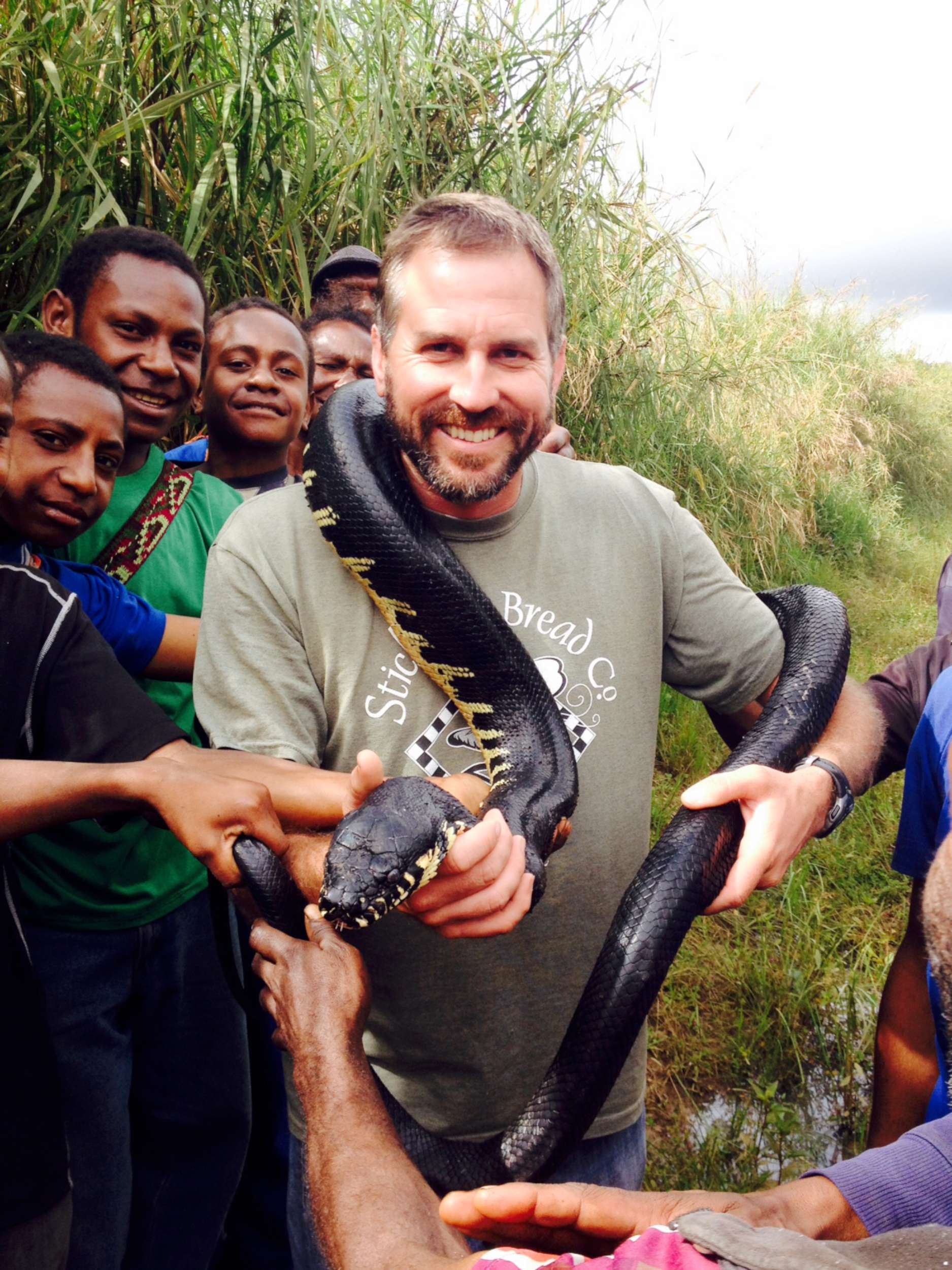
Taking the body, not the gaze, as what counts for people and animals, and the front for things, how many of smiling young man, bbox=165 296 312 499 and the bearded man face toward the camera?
2

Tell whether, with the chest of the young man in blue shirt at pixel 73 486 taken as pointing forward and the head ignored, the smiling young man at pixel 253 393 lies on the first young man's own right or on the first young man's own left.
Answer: on the first young man's own left

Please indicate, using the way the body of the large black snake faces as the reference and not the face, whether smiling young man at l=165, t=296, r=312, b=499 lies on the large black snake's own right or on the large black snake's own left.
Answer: on the large black snake's own right

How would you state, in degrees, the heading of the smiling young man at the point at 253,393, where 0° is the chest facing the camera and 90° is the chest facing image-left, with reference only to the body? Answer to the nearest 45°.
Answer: approximately 0°

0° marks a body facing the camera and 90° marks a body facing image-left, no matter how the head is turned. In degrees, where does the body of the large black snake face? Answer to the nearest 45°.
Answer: approximately 45°

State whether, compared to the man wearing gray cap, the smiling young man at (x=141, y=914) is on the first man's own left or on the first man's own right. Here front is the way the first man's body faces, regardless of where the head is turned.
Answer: on the first man's own right

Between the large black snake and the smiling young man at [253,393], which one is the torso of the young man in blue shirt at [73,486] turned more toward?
the large black snake

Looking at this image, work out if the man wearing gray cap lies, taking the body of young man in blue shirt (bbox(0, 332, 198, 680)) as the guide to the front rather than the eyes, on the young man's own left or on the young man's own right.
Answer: on the young man's own left
